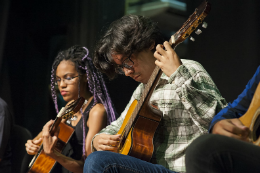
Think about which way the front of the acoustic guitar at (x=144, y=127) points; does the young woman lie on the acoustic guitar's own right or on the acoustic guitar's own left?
on the acoustic guitar's own right

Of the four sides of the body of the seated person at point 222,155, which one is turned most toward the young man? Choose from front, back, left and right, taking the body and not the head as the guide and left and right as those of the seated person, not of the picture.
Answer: right

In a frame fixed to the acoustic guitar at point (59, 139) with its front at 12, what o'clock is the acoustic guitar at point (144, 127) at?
the acoustic guitar at point (144, 127) is roughly at 8 o'clock from the acoustic guitar at point (59, 139).

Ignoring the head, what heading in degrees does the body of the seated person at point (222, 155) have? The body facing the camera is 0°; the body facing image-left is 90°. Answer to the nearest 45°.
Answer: approximately 45°

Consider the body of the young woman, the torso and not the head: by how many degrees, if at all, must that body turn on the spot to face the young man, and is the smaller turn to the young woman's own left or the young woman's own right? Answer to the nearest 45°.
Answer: approximately 90° to the young woman's own left

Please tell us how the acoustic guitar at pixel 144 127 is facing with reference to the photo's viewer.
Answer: facing to the left of the viewer

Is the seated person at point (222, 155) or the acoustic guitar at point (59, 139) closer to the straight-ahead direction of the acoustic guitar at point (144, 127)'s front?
the acoustic guitar
